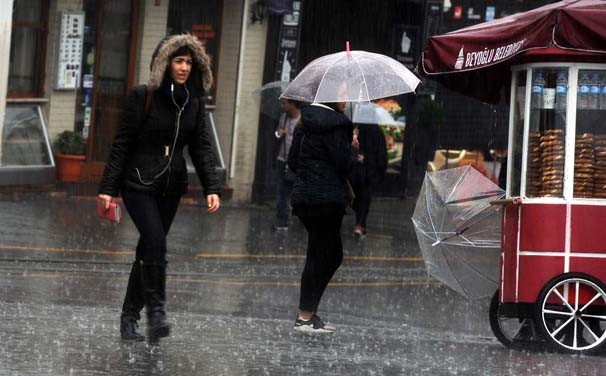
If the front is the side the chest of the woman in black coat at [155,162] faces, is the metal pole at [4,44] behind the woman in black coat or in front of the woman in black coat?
behind

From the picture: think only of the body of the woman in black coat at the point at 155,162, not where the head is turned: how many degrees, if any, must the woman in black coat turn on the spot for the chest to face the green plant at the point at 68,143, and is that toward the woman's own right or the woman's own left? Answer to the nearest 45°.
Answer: approximately 135° to the woman's own left

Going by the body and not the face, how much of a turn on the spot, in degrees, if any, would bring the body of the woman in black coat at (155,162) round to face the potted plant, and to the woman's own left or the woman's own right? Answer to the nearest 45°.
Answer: approximately 135° to the woman's own left

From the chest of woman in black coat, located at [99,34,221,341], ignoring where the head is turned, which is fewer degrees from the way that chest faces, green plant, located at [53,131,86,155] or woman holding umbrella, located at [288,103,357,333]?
the woman holding umbrella

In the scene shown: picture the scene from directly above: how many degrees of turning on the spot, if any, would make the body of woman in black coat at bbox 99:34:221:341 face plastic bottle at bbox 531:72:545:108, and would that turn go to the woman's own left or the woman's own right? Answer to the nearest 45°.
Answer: approximately 45° to the woman's own left

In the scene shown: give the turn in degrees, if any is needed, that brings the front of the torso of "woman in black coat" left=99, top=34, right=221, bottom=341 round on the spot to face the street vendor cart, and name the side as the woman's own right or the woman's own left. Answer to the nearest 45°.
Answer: approximately 45° to the woman's own left

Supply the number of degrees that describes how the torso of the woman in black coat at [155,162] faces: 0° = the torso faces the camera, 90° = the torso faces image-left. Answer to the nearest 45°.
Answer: approximately 315°

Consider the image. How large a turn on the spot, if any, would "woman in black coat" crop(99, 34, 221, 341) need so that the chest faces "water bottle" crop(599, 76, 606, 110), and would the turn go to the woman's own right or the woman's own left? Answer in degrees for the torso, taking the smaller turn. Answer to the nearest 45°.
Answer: approximately 45° to the woman's own left

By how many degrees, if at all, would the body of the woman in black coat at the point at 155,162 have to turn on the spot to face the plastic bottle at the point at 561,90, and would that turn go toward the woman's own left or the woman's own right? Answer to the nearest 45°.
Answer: approximately 45° to the woman's own left

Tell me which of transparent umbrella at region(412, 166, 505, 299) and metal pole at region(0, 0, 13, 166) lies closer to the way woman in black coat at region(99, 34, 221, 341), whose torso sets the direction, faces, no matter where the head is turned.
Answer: the transparent umbrella

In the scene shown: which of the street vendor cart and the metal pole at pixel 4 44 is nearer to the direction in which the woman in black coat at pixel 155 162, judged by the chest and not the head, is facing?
the street vendor cart
